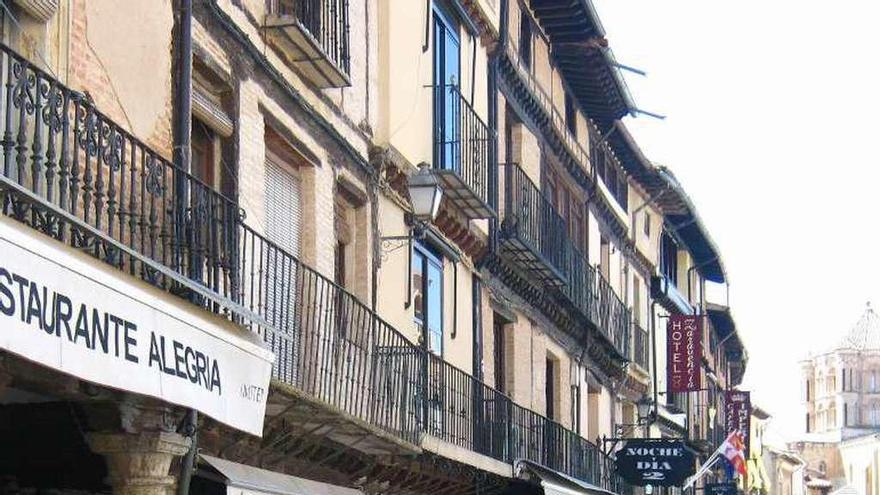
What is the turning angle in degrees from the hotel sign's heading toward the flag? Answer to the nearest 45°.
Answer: approximately 135° to its left

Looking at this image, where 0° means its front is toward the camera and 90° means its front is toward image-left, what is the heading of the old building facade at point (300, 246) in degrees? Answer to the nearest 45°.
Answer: approximately 315°

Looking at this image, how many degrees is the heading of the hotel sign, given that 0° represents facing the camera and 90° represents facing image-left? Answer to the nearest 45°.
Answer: approximately 0°

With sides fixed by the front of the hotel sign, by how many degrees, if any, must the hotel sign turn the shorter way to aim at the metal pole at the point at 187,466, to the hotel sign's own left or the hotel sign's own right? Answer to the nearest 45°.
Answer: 0° — it already faces it

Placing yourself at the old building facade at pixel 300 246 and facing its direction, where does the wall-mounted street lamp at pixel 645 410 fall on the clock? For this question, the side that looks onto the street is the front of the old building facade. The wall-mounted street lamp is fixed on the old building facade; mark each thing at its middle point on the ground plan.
The wall-mounted street lamp is roughly at 8 o'clock from the old building facade.

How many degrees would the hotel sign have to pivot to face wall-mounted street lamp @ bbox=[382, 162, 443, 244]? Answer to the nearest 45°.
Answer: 0° — it already faces it

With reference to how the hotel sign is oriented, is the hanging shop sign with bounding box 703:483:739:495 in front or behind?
behind
